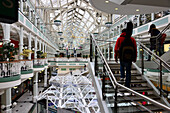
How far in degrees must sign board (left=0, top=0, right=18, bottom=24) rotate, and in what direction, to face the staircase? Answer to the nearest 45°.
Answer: approximately 45° to its left

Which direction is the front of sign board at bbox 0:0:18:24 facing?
toward the camera

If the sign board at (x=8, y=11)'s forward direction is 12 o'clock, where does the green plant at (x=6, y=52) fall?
The green plant is roughly at 6 o'clock from the sign board.

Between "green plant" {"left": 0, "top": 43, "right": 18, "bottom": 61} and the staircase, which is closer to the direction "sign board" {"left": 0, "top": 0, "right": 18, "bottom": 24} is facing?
the staircase

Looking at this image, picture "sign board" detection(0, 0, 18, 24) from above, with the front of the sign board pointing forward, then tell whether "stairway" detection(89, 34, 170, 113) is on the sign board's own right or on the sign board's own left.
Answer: on the sign board's own left
